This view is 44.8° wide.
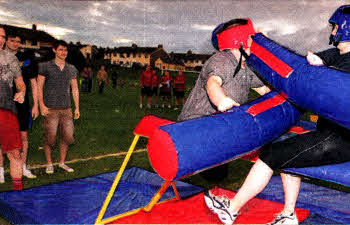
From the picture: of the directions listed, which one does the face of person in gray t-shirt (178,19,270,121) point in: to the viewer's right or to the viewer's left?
to the viewer's right

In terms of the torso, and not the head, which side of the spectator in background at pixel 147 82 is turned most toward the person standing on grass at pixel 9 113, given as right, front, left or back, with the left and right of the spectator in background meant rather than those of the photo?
front

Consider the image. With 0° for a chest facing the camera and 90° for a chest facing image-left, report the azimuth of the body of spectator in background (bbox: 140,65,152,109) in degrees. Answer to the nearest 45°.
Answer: approximately 0°

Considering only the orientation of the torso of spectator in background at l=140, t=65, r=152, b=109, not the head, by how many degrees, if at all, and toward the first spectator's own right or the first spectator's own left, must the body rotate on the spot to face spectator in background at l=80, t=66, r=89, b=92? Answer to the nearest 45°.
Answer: approximately 135° to the first spectator's own right

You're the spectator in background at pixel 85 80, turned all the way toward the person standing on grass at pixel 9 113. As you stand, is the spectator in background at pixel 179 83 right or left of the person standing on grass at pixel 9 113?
left

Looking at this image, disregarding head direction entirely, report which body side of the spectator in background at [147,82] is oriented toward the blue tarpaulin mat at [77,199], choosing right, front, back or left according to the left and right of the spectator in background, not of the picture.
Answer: front

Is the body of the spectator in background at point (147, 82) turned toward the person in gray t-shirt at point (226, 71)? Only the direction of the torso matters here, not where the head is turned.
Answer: yes
